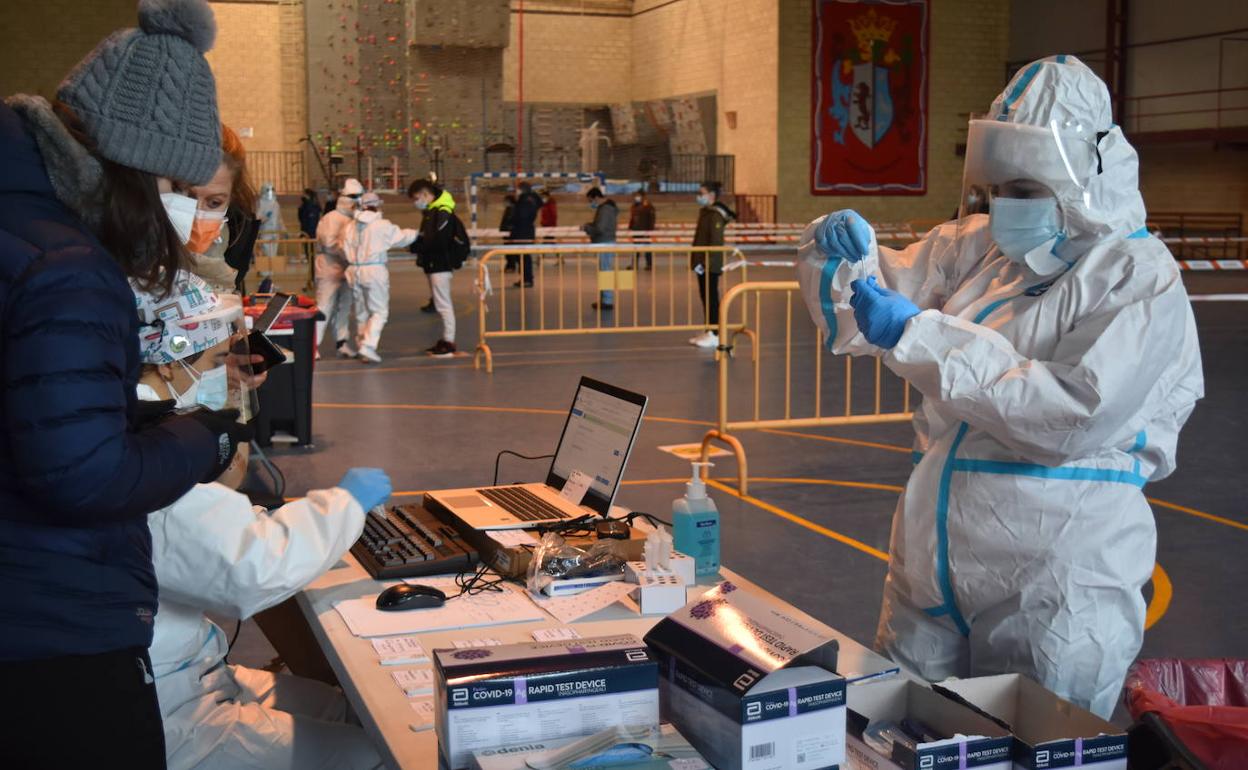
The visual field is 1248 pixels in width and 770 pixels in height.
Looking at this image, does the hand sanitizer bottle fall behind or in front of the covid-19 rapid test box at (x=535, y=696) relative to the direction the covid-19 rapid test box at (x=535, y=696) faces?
behind

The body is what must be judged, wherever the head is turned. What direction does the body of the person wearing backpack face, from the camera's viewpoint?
to the viewer's left

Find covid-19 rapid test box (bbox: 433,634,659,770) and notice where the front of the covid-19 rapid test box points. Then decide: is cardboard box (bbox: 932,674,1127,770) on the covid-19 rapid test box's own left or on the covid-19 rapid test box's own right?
on the covid-19 rapid test box's own left

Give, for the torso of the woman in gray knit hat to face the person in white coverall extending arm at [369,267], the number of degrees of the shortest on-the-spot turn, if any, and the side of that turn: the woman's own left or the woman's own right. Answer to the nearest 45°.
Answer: approximately 90° to the woman's own left

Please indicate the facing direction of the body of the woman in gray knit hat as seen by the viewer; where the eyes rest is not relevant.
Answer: to the viewer's right

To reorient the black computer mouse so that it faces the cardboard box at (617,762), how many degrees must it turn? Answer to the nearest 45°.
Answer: approximately 90° to its right

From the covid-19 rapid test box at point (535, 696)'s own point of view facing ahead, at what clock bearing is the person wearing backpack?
The person wearing backpack is roughly at 6 o'clock from the covid-19 rapid test box.

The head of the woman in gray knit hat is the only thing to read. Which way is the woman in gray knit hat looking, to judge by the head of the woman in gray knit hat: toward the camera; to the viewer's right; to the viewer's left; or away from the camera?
to the viewer's right

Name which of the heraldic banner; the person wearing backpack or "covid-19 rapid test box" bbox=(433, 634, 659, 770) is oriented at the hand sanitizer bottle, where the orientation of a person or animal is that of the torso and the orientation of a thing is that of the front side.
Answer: the heraldic banner
